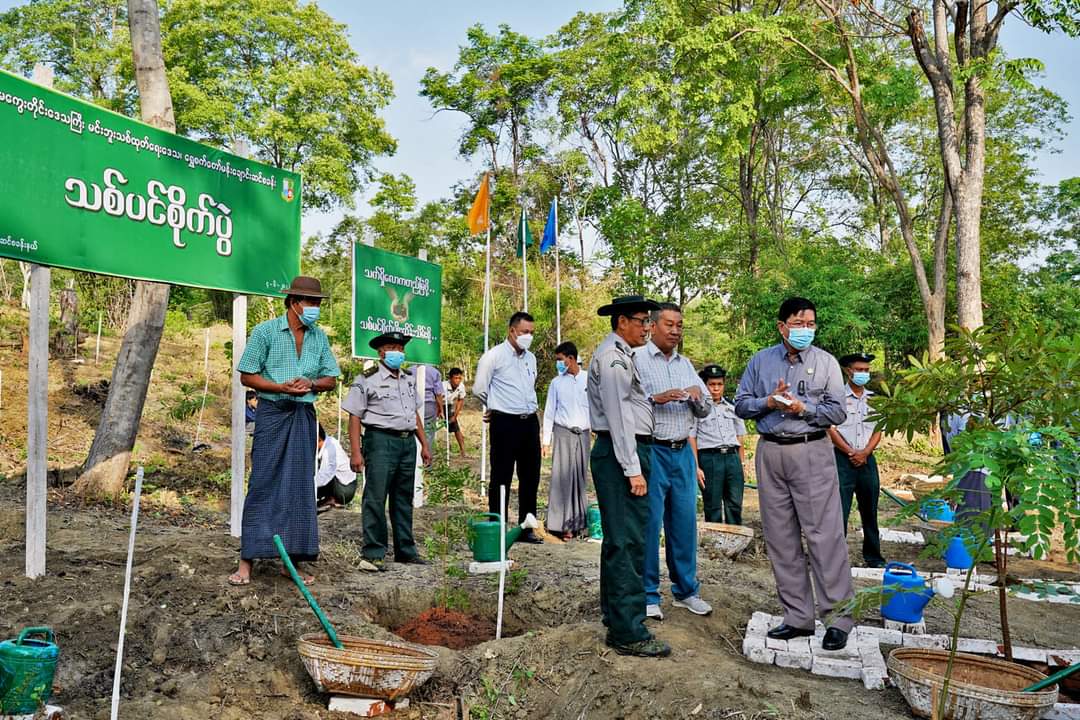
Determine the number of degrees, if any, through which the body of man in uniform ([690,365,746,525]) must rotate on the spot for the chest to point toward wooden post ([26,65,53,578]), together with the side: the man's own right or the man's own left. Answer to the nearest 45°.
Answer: approximately 45° to the man's own right

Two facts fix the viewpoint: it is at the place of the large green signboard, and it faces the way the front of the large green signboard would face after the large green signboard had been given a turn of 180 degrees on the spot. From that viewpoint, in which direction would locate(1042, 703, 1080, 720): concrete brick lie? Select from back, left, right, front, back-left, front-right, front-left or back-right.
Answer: back

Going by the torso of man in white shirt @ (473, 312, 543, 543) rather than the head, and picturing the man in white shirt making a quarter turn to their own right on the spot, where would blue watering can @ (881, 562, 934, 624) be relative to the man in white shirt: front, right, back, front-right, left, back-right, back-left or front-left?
left

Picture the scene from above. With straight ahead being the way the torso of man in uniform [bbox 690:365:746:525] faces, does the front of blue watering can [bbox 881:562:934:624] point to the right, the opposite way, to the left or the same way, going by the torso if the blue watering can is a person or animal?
to the left

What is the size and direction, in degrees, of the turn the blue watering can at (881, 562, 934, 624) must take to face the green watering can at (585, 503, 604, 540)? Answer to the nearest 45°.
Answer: approximately 135° to its left

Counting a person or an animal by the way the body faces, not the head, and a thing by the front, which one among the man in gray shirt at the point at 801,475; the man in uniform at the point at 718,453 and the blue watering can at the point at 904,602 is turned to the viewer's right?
the blue watering can

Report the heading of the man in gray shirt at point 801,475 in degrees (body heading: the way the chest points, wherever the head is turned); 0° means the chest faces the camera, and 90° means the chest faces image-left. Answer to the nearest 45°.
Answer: approximately 0°

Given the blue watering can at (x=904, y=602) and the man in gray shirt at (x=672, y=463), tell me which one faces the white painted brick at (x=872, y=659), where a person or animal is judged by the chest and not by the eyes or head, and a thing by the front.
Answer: the man in gray shirt

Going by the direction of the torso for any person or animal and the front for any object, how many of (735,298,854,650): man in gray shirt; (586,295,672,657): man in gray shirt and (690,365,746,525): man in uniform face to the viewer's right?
1

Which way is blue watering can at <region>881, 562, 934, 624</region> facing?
to the viewer's right

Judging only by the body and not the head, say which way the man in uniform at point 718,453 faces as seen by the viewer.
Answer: toward the camera

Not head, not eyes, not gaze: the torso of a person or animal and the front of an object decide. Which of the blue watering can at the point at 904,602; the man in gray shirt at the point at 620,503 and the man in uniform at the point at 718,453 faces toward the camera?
the man in uniform

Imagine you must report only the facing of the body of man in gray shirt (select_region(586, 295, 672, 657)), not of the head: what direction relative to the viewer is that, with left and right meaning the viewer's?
facing to the right of the viewer

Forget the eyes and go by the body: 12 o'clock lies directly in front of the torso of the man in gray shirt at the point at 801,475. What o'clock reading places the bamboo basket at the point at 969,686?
The bamboo basket is roughly at 11 o'clock from the man in gray shirt.

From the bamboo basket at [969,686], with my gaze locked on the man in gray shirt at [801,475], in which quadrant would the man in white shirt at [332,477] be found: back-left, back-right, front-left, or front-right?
front-left

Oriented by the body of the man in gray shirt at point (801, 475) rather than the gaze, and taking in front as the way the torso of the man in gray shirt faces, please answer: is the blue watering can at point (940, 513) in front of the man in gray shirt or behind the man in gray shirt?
behind

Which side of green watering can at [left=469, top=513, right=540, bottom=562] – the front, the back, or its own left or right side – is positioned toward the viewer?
right
